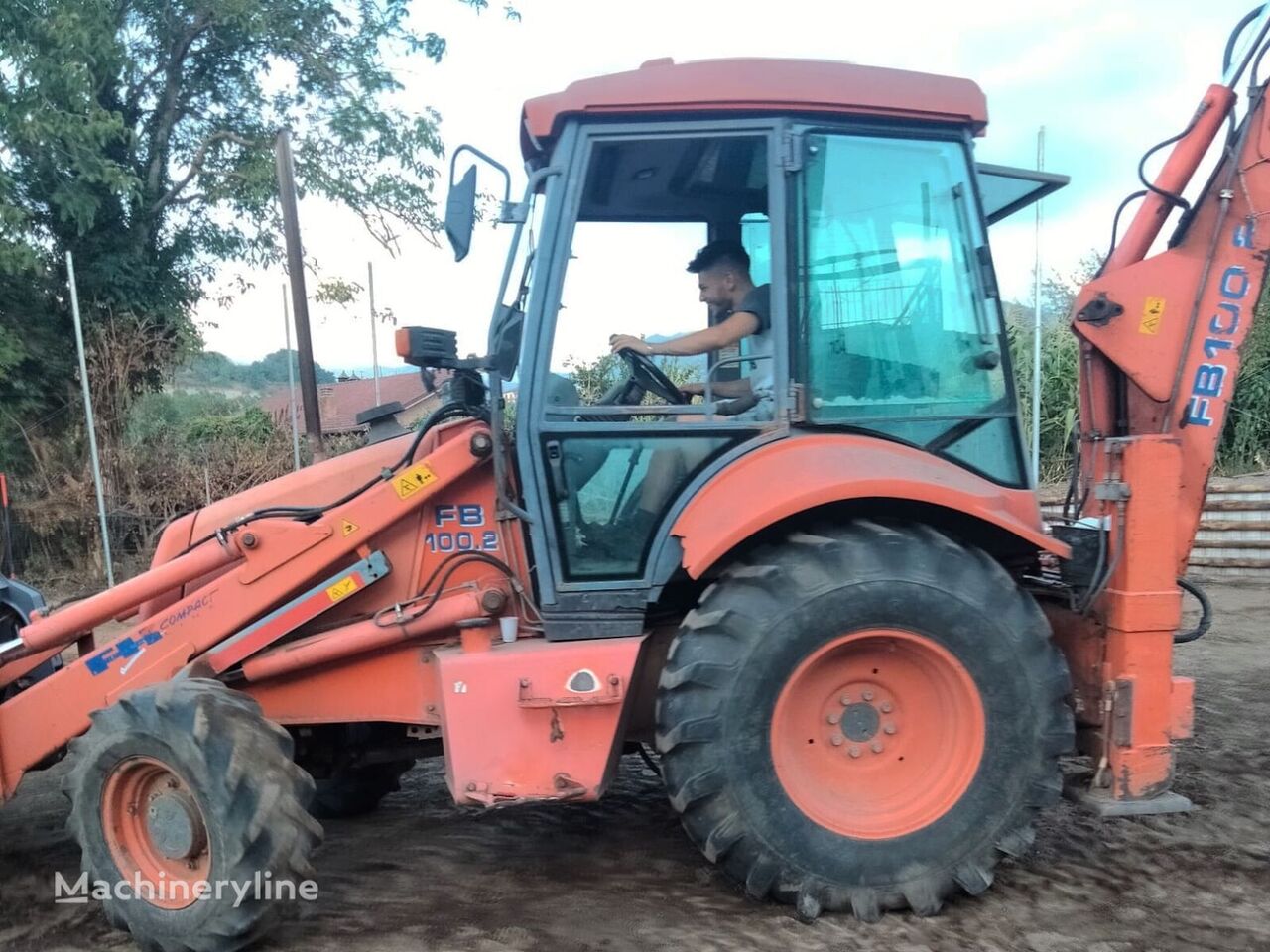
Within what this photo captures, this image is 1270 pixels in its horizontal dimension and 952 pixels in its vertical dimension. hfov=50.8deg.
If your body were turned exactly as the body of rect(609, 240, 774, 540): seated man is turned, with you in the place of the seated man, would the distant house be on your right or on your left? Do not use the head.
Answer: on your right

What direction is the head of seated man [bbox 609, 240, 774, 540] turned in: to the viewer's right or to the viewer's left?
to the viewer's left

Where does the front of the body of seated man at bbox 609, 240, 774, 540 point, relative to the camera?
to the viewer's left

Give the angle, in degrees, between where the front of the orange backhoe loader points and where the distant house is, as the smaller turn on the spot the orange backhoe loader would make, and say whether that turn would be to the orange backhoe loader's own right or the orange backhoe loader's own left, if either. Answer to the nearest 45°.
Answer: approximately 90° to the orange backhoe loader's own right

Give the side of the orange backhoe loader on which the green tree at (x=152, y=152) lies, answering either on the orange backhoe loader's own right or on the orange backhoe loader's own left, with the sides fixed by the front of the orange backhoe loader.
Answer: on the orange backhoe loader's own right

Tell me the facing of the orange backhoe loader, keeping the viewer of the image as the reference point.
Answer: facing to the left of the viewer
